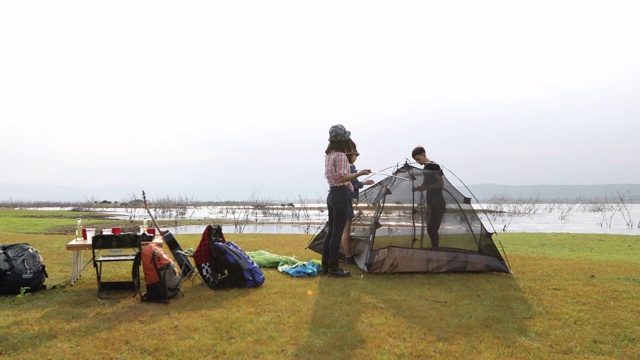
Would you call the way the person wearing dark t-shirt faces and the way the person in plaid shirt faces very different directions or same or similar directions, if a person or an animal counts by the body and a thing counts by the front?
very different directions

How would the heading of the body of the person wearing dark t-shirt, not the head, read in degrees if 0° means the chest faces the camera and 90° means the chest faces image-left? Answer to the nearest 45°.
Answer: approximately 90°

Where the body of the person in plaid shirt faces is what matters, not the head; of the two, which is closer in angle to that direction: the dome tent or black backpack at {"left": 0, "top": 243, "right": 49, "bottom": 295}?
the dome tent

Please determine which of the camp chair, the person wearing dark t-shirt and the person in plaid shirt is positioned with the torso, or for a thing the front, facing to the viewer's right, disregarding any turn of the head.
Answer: the person in plaid shirt

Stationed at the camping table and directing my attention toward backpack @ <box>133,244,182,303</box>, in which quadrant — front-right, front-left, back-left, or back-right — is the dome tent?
front-left

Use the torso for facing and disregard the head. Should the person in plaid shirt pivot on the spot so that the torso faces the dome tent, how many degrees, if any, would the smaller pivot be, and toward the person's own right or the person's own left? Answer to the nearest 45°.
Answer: approximately 45° to the person's own left

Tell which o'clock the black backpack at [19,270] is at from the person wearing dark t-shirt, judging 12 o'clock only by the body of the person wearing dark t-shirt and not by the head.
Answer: The black backpack is roughly at 11 o'clock from the person wearing dark t-shirt.

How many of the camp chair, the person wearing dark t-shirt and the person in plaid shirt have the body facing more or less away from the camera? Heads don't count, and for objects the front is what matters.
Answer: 1

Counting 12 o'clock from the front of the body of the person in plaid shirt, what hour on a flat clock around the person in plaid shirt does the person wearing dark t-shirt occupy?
The person wearing dark t-shirt is roughly at 11 o'clock from the person in plaid shirt.

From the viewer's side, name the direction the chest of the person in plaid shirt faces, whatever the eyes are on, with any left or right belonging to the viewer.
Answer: facing to the right of the viewer

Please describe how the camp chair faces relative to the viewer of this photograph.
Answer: facing away from the viewer

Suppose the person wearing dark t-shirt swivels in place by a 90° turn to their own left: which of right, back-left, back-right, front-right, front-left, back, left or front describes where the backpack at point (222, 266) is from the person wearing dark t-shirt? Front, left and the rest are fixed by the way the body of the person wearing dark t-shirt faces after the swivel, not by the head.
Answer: front-right

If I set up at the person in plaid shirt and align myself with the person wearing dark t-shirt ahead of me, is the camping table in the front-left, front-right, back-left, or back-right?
back-left

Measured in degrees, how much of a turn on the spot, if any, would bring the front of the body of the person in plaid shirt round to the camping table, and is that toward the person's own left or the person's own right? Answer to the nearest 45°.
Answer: approximately 180°
